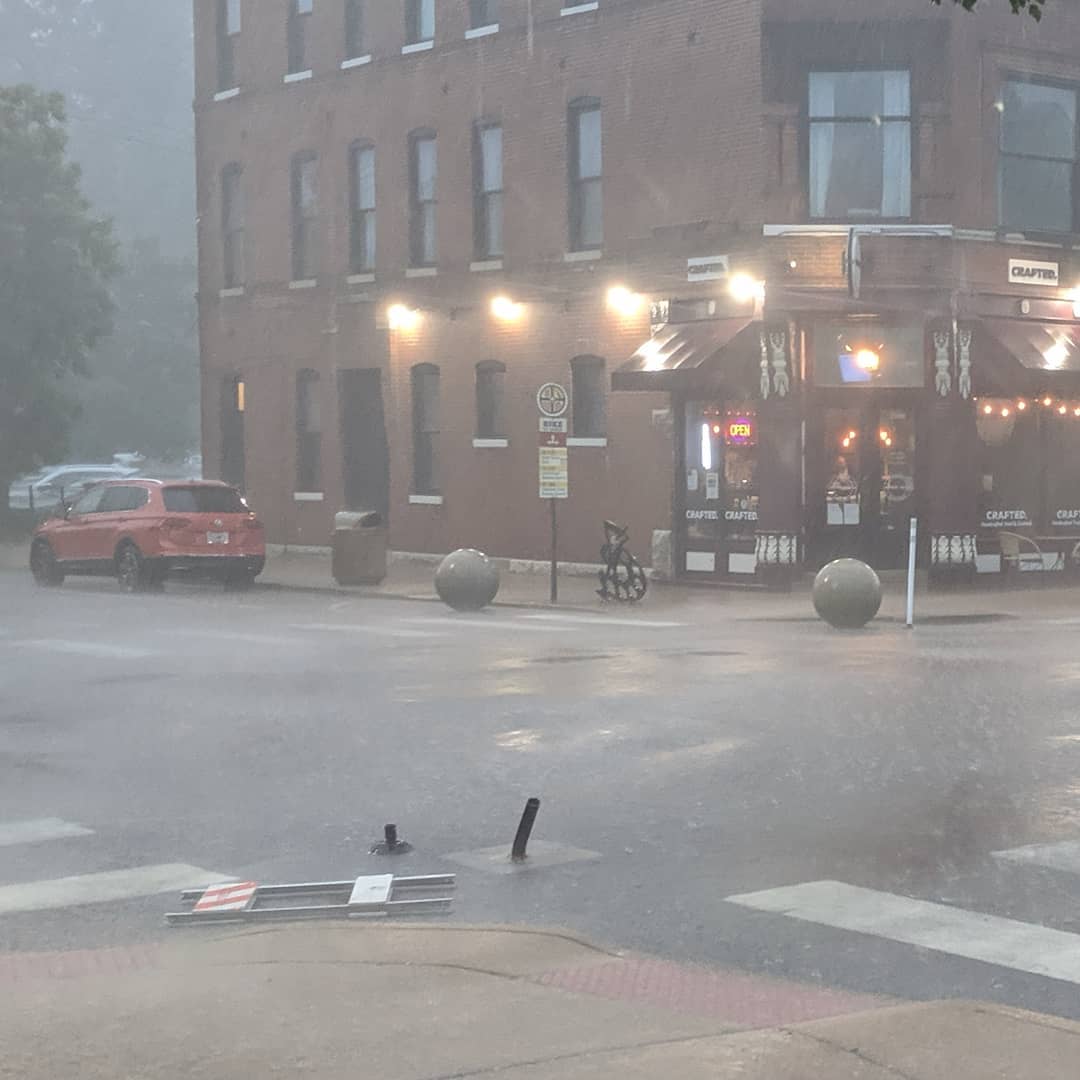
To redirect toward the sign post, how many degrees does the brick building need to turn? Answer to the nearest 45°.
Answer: approximately 45° to its right

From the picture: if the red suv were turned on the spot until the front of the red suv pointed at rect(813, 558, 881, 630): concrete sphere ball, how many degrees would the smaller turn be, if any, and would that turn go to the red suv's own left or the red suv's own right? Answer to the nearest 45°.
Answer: approximately 180°

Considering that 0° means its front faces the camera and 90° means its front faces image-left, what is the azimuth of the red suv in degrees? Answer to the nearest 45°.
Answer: approximately 135°

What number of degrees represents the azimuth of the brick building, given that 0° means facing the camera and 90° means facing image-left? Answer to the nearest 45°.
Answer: approximately 0°

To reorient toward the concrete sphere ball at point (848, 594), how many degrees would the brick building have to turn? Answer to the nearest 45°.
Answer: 0° — it already faces it

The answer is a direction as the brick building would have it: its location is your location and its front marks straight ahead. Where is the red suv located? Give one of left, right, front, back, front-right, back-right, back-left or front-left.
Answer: right

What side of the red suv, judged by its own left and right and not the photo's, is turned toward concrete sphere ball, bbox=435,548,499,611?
back

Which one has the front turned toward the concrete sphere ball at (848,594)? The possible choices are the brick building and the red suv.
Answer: the brick building

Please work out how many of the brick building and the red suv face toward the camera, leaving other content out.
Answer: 1

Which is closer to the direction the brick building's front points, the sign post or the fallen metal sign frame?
the fallen metal sign frame

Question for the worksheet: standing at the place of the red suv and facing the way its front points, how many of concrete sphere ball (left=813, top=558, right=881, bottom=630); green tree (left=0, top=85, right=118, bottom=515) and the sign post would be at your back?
2

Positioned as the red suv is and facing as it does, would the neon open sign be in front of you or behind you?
behind
